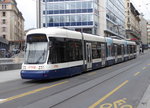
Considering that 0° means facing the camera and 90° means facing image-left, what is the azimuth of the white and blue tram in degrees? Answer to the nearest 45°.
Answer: approximately 45°
